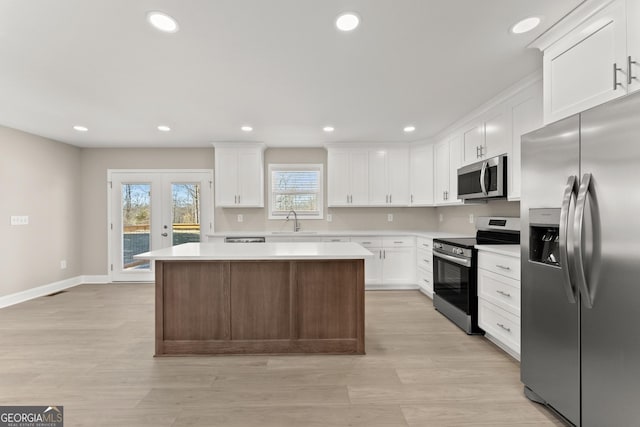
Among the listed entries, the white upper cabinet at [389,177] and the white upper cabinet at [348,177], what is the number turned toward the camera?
2

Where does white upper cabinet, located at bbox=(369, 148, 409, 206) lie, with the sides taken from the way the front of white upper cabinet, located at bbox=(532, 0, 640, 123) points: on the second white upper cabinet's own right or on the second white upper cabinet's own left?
on the second white upper cabinet's own right

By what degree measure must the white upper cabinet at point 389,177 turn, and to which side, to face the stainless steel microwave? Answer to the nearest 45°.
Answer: approximately 45° to its left

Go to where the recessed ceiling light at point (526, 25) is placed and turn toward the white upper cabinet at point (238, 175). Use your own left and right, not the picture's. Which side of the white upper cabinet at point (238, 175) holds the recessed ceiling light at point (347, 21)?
left

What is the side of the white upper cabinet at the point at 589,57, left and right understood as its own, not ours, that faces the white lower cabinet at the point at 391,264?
right

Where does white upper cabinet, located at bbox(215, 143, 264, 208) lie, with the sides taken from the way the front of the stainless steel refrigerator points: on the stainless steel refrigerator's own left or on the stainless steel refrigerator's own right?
on the stainless steel refrigerator's own right

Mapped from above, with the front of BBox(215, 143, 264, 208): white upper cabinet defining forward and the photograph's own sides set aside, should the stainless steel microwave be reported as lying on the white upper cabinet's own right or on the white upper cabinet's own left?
on the white upper cabinet's own left

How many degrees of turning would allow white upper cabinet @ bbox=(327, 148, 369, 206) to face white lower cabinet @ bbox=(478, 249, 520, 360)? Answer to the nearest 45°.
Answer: approximately 45° to its left

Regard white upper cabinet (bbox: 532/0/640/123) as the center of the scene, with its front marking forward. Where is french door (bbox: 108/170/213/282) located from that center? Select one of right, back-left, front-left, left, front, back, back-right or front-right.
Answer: front-right
